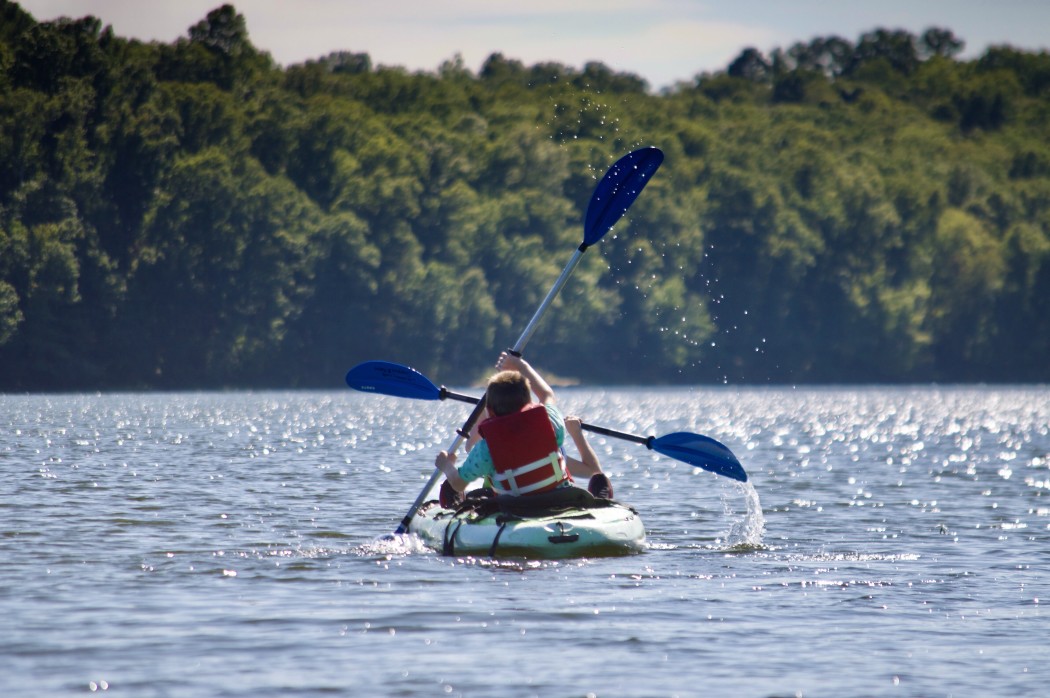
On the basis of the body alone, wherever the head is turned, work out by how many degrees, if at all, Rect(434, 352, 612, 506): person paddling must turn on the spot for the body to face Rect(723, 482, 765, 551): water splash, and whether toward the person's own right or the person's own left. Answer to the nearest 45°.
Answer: approximately 45° to the person's own right

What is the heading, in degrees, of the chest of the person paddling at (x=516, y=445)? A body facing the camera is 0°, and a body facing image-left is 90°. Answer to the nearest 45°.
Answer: approximately 180°

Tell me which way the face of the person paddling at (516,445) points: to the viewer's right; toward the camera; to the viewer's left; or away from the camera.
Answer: away from the camera
